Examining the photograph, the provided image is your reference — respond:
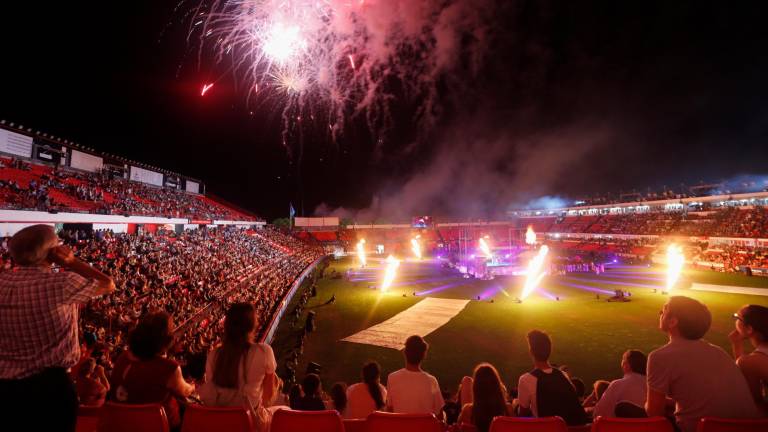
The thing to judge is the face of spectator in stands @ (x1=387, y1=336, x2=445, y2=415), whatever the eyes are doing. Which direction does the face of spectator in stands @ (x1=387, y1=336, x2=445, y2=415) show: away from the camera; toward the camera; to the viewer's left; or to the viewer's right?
away from the camera

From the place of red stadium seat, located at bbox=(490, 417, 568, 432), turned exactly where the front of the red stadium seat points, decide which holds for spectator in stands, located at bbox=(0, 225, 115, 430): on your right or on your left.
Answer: on your left

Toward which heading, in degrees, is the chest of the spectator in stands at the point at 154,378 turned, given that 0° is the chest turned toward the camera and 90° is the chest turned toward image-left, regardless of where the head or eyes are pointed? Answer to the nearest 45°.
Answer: approximately 225°

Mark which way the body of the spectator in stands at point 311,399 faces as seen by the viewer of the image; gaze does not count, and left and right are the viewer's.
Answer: facing away from the viewer

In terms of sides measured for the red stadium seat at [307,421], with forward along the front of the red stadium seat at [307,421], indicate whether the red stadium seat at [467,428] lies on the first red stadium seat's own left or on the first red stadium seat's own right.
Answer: on the first red stadium seat's own right

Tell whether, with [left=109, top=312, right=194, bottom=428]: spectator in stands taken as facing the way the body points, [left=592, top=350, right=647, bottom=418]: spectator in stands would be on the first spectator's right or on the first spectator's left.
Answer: on the first spectator's right

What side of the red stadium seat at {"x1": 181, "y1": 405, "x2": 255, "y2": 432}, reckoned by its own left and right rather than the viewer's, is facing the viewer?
back

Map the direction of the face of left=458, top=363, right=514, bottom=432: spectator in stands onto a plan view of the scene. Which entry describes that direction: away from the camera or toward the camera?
away from the camera

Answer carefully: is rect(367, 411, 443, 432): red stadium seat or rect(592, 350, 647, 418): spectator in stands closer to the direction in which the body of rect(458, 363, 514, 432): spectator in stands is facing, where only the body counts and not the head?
the spectator in stands

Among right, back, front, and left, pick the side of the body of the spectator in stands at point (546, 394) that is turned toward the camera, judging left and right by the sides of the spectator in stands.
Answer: back

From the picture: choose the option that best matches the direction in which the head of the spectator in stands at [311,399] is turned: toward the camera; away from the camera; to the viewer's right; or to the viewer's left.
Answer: away from the camera

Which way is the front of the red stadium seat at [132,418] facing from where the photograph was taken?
facing away from the viewer
